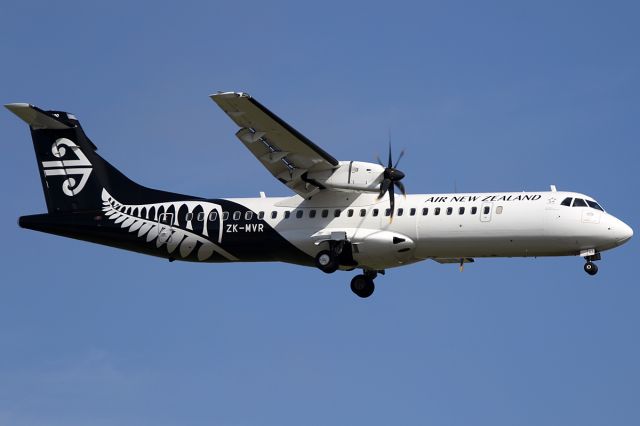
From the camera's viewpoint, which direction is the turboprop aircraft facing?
to the viewer's right
